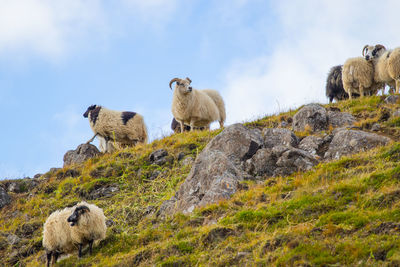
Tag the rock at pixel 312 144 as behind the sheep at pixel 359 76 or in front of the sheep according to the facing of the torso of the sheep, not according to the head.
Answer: behind

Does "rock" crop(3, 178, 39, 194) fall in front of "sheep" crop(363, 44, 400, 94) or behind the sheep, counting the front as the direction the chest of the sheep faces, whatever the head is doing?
in front

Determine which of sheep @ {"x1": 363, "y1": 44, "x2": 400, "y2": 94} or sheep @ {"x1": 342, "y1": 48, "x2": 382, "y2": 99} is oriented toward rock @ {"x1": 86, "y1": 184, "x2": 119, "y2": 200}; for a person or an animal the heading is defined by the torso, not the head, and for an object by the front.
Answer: sheep @ {"x1": 363, "y1": 44, "x2": 400, "y2": 94}

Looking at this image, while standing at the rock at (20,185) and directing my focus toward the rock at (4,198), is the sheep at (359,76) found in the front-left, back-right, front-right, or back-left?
back-left

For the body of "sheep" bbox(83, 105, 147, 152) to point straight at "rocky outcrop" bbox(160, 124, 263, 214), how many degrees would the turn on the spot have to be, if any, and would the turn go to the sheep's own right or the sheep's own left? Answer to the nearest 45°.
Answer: approximately 90° to the sheep's own left

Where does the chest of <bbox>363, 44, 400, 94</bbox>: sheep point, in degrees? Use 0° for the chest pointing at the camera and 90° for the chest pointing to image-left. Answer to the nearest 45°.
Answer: approximately 45°

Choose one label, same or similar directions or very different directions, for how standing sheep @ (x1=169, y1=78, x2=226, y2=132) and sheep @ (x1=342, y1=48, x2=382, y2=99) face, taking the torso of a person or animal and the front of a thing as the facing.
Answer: very different directions

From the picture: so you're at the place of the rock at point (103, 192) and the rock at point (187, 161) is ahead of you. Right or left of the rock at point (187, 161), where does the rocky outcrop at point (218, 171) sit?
right

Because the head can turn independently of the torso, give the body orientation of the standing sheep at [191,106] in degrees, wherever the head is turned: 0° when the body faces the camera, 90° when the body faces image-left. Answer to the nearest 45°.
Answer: approximately 45°

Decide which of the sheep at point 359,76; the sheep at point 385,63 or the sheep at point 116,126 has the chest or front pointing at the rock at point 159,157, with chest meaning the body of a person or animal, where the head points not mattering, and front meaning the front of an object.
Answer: the sheep at point 385,63

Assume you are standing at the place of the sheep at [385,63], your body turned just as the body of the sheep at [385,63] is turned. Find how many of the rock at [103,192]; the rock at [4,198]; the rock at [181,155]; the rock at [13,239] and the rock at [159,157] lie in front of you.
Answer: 5

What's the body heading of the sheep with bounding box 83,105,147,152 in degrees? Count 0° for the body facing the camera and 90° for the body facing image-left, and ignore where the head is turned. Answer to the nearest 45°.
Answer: approximately 90°

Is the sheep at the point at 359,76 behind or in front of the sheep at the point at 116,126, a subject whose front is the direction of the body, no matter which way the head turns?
behind

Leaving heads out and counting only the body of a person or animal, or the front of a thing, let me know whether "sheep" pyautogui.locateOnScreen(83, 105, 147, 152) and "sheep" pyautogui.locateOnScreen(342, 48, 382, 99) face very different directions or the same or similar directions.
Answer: very different directions

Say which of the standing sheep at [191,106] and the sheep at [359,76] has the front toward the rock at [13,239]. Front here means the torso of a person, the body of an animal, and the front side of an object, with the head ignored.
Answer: the standing sheep

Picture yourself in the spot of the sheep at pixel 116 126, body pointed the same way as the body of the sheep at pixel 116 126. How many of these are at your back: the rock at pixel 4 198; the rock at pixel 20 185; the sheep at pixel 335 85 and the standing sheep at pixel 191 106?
2

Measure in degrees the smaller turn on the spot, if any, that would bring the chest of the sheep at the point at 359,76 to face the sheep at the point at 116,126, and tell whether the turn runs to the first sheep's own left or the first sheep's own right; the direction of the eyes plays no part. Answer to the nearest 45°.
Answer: approximately 135° to the first sheep's own left
